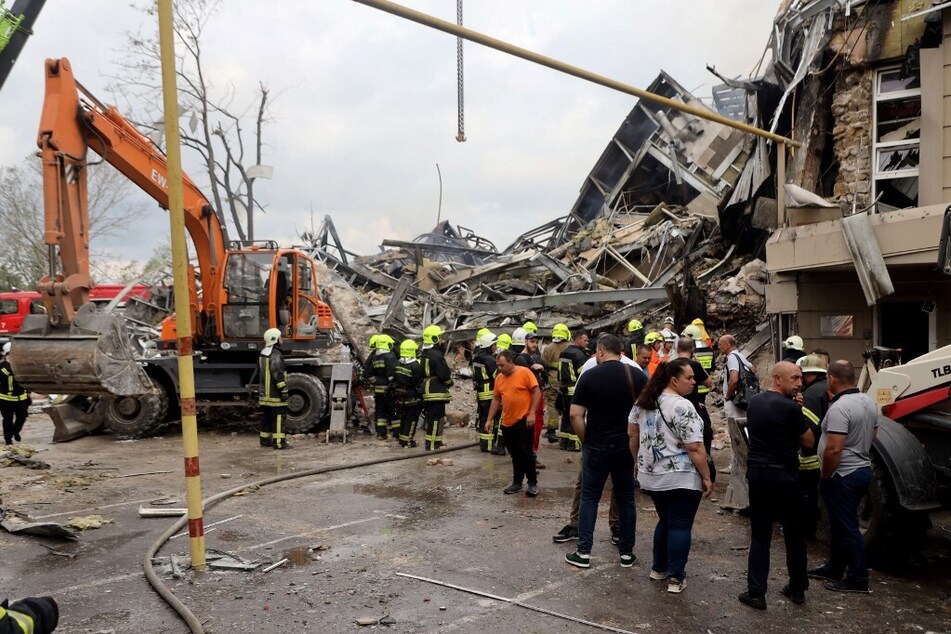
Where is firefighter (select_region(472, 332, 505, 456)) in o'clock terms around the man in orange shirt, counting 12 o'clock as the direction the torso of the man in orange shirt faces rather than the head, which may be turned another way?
The firefighter is roughly at 4 o'clock from the man in orange shirt.

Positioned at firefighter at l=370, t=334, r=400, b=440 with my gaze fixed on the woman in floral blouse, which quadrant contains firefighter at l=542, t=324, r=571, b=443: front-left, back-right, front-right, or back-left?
front-left

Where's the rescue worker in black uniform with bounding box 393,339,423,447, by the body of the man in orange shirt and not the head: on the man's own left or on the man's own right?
on the man's own right

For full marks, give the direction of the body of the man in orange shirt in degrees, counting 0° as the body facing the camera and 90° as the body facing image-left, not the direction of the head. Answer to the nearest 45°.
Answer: approximately 45°

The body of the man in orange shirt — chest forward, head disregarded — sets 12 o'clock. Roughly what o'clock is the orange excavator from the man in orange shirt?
The orange excavator is roughly at 3 o'clock from the man in orange shirt.

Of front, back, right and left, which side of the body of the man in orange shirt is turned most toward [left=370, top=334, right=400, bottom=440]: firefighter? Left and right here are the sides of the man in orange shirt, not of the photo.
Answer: right

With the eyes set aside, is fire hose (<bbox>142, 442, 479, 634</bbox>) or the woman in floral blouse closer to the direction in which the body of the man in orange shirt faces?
the fire hose

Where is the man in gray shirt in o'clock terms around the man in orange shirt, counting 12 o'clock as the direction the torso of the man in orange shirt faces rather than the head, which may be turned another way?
The man in gray shirt is roughly at 9 o'clock from the man in orange shirt.

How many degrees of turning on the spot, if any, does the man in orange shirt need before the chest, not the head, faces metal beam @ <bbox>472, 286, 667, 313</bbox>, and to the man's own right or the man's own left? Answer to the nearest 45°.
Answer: approximately 135° to the man's own right

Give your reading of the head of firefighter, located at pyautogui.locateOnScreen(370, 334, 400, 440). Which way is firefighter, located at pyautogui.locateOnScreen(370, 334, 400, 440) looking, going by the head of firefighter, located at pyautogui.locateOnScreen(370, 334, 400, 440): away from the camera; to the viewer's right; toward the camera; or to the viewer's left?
away from the camera

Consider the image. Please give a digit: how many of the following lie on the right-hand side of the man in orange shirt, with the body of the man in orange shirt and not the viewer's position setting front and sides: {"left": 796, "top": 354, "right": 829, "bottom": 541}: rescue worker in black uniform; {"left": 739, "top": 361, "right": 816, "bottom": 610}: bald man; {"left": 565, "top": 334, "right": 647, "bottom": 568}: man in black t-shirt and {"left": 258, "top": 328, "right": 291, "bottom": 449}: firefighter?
1

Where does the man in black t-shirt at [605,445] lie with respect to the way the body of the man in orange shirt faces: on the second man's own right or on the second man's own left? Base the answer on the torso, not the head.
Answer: on the second man's own left

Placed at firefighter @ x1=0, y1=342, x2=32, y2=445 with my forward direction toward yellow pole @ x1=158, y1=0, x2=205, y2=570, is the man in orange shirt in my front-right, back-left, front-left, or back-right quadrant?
front-left

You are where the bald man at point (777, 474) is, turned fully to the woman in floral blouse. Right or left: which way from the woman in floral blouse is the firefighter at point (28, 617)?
left

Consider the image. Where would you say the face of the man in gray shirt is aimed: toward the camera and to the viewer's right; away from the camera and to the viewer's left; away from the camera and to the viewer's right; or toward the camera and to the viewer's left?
away from the camera and to the viewer's left
